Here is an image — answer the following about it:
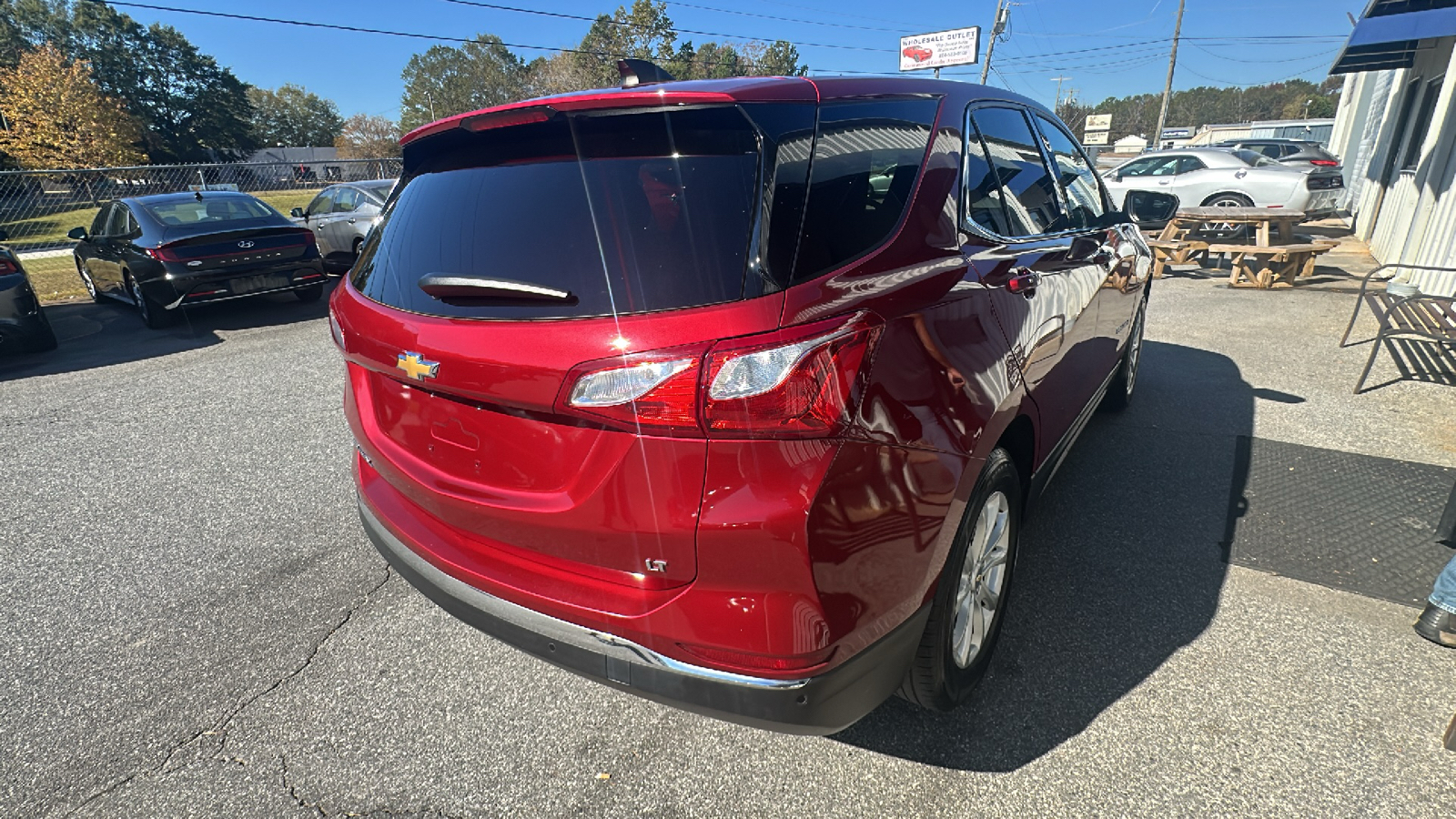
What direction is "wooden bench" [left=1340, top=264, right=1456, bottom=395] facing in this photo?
to the viewer's left

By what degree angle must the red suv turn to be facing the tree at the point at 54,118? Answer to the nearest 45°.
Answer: approximately 90° to its left

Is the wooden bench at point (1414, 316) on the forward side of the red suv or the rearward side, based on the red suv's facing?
on the forward side

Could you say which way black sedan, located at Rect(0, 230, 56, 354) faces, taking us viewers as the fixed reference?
facing away from the viewer and to the left of the viewer

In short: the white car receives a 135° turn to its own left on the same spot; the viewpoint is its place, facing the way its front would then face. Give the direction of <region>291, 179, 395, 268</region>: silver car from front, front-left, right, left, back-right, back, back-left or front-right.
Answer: right

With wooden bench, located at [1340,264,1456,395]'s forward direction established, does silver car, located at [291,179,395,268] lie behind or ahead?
ahead

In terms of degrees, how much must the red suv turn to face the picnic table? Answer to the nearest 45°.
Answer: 0° — it already faces it

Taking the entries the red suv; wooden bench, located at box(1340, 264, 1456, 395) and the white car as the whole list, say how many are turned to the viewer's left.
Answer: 2

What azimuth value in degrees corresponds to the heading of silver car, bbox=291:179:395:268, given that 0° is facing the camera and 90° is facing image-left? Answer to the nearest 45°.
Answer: approximately 135°

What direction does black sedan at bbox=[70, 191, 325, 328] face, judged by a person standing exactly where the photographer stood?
facing away from the viewer and to the left of the viewer

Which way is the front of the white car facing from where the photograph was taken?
facing to the left of the viewer
